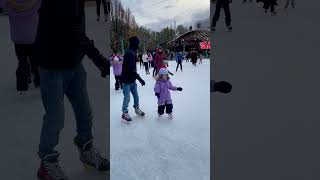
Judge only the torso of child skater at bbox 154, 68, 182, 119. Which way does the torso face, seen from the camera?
toward the camera

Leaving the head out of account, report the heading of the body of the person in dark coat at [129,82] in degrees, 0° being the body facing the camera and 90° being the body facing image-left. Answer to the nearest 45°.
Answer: approximately 315°

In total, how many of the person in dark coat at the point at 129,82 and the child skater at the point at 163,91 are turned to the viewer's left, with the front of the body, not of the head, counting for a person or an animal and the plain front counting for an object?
0
